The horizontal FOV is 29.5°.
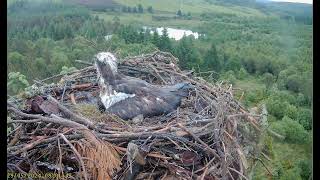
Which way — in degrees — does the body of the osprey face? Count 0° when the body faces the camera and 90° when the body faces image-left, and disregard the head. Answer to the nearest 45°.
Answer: approximately 90°
